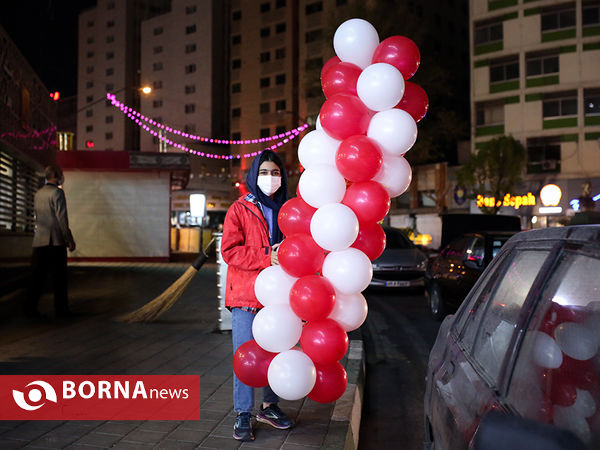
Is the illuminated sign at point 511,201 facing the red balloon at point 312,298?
yes

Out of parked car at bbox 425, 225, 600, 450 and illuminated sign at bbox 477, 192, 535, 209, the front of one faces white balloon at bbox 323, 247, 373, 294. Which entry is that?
the illuminated sign

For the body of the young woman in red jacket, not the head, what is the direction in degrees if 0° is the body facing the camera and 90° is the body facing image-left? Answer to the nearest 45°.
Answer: approximately 315°

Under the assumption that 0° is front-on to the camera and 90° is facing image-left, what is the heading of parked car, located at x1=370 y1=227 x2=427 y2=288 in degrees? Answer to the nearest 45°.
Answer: approximately 0°

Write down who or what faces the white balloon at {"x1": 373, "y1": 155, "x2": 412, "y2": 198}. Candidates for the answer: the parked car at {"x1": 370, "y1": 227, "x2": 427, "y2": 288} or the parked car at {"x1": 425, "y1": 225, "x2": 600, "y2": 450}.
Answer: the parked car at {"x1": 370, "y1": 227, "x2": 427, "y2": 288}

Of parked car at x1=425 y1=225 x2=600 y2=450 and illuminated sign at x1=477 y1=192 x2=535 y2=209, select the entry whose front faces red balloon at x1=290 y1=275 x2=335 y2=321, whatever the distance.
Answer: the illuminated sign

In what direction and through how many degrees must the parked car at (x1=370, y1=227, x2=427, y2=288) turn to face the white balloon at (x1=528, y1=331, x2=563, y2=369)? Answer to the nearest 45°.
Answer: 0° — it already faces it

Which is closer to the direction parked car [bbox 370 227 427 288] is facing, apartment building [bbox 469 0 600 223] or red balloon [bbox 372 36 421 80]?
the red balloon

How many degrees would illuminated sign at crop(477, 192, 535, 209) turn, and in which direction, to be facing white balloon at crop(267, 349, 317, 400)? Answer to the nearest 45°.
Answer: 0° — it already faces it
